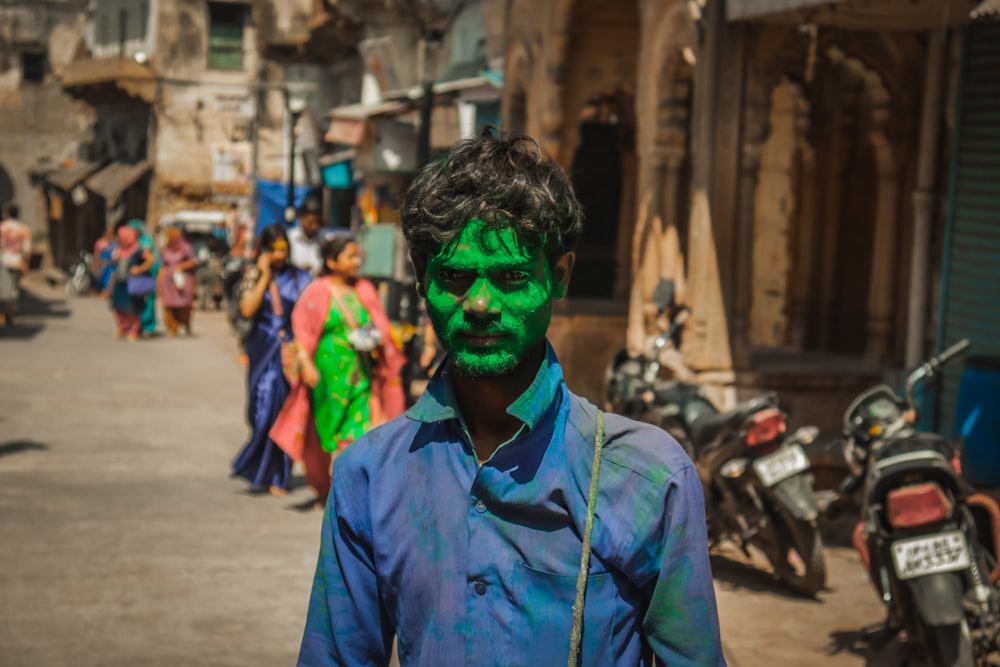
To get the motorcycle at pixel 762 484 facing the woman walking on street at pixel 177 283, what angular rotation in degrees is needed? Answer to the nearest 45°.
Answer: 0° — it already faces them

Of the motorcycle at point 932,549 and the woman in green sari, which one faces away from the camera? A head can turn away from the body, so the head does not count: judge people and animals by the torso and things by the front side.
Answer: the motorcycle

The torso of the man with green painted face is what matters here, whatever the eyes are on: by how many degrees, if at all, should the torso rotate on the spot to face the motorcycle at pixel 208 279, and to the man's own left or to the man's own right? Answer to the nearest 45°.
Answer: approximately 180°

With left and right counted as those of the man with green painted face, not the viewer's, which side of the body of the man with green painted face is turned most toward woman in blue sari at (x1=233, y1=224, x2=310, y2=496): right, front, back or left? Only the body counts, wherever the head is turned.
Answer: back

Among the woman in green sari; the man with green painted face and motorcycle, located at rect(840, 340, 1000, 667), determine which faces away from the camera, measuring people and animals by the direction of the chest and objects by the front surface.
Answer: the motorcycle

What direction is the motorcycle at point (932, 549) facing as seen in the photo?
away from the camera

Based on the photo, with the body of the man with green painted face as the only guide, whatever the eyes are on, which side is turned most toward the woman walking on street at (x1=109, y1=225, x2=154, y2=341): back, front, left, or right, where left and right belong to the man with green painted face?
back

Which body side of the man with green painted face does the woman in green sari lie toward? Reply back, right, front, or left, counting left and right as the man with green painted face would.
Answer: back
